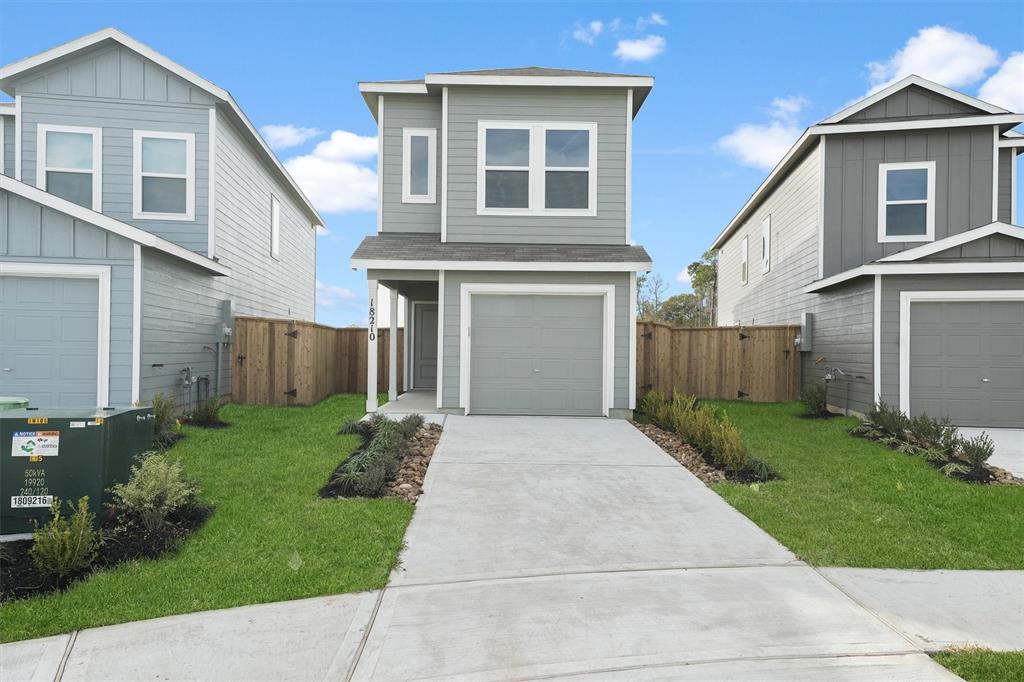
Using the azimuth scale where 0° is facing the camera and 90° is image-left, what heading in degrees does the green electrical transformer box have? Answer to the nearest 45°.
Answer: approximately 45°

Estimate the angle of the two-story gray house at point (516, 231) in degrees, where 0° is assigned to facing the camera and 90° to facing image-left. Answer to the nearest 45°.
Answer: approximately 0°

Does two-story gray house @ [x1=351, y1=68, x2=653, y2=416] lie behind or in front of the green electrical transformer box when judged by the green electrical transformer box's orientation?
behind

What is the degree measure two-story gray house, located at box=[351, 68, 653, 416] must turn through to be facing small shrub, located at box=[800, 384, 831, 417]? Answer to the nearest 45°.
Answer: approximately 90° to its left

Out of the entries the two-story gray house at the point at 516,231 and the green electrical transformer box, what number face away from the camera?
0

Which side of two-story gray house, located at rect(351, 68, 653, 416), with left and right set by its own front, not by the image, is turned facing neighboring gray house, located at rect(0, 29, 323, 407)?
right

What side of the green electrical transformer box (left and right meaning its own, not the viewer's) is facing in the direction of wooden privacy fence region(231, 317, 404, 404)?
back

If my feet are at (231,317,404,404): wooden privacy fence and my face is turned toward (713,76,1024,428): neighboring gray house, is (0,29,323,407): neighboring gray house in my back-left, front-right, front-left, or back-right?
back-right

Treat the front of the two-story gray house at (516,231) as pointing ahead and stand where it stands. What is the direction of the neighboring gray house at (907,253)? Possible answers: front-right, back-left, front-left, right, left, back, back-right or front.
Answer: left

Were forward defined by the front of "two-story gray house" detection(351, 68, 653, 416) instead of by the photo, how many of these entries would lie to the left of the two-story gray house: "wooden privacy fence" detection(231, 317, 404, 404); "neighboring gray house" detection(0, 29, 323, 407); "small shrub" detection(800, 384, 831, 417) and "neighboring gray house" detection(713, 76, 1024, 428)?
2
